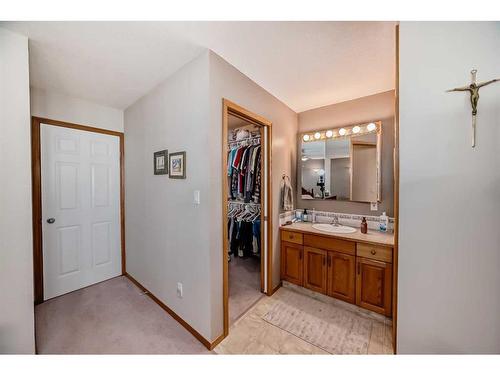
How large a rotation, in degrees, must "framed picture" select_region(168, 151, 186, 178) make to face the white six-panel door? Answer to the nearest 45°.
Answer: approximately 90° to its right

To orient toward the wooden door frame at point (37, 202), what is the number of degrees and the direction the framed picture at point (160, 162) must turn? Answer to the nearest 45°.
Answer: approximately 90° to its right

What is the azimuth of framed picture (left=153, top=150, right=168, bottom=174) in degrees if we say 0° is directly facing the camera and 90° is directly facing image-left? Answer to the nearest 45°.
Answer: approximately 45°

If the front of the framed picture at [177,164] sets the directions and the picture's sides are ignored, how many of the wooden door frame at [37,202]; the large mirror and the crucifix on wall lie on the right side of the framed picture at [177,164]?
1

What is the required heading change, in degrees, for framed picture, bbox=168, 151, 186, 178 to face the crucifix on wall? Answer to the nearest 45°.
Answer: approximately 90° to its left

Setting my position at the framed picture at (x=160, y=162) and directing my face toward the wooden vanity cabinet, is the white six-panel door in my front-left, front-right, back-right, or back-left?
back-left

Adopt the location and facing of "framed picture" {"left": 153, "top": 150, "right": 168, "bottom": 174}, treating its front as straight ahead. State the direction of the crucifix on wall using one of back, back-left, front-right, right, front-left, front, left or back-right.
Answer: left
